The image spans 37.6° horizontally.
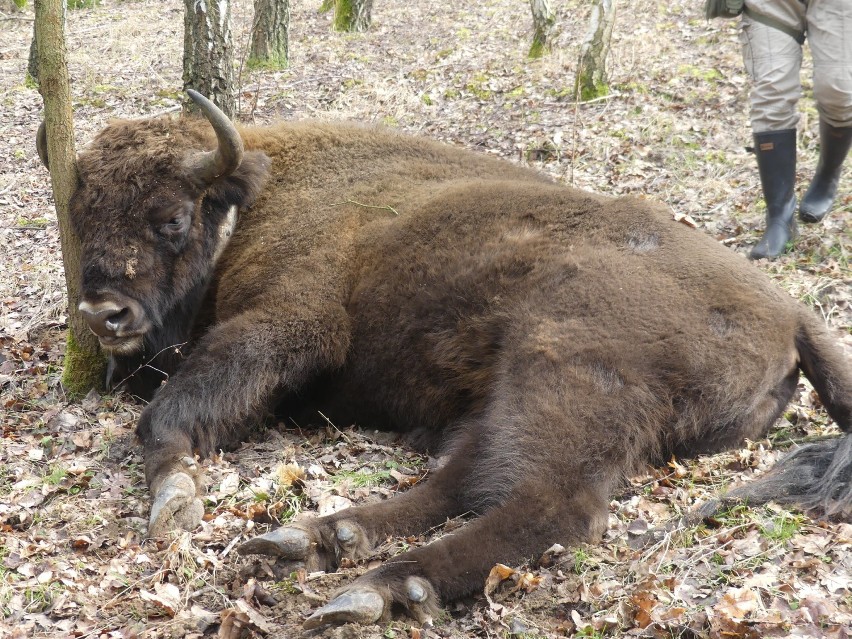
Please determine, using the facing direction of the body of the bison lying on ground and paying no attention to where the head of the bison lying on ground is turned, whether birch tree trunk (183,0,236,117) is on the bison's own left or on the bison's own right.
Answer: on the bison's own right

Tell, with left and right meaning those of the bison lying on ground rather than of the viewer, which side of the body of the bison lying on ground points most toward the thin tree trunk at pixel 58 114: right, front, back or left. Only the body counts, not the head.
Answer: front

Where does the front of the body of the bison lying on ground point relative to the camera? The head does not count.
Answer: to the viewer's left

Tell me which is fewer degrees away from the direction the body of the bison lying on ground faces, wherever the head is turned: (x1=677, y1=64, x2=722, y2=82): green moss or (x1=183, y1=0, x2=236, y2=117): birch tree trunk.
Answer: the birch tree trunk

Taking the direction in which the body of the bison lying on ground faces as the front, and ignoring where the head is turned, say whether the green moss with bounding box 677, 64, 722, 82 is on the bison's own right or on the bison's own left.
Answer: on the bison's own right

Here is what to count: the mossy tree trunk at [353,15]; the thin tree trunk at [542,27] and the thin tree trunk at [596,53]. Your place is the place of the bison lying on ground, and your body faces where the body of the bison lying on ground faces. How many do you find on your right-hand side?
3

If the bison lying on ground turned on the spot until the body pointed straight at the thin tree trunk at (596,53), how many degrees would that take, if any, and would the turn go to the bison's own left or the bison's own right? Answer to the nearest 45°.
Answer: approximately 90° to the bison's own right

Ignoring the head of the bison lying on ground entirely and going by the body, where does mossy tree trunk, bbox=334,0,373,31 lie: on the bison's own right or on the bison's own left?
on the bison's own right

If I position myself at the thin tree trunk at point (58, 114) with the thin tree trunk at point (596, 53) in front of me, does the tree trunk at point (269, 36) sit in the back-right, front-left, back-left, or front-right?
front-left

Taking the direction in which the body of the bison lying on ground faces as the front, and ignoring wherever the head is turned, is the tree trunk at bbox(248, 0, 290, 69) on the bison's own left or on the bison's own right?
on the bison's own right

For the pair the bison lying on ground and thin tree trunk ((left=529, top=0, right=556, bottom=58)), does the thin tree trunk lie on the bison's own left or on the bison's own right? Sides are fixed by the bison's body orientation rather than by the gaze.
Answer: on the bison's own right
